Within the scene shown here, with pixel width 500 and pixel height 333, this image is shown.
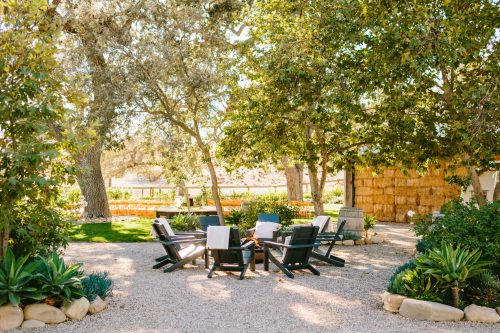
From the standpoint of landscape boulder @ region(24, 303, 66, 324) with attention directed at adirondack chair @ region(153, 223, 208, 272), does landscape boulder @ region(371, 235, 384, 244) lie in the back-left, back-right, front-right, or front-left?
front-right

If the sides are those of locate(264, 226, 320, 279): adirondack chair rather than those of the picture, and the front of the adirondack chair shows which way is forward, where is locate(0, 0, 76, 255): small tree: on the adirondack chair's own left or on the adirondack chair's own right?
on the adirondack chair's own left

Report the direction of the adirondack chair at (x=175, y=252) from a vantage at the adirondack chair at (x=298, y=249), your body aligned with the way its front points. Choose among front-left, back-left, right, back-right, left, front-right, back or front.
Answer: front-left

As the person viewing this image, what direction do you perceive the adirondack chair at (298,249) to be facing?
facing away from the viewer and to the left of the viewer

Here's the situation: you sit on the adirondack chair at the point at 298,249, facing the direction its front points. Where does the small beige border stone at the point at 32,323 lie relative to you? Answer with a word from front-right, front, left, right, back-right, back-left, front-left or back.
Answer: left

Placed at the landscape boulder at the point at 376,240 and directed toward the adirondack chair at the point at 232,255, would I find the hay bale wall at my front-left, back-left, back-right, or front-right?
back-right

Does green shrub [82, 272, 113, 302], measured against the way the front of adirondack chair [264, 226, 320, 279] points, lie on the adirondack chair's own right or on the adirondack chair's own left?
on the adirondack chair's own left

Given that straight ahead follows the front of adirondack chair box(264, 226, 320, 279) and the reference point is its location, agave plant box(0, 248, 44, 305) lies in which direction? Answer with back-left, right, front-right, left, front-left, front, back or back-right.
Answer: left

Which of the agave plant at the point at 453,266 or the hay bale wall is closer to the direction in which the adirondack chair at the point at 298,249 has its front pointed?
the hay bale wall

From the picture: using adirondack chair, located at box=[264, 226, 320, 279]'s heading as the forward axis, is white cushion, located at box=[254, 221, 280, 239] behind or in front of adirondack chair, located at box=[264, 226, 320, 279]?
in front

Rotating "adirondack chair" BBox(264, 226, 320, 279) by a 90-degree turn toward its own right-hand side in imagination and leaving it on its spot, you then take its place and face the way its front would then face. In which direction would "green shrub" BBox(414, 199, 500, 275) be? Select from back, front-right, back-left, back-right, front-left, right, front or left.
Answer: right

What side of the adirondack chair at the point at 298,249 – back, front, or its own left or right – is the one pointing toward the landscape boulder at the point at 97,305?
left

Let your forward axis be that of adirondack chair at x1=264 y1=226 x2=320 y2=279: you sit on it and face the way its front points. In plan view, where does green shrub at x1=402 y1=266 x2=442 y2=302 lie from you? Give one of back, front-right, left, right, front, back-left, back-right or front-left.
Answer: back

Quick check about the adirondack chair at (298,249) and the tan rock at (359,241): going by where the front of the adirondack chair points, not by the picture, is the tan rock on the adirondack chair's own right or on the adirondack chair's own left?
on the adirondack chair's own right

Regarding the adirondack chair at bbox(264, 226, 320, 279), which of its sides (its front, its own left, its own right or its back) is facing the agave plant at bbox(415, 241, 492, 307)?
back

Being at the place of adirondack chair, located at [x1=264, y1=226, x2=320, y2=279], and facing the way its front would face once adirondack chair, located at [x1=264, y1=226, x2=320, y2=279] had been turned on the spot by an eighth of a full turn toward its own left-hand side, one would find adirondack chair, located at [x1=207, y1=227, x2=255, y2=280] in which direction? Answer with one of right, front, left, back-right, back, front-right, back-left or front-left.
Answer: front

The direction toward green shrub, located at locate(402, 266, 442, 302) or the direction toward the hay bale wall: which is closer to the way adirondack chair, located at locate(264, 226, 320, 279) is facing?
the hay bale wall
